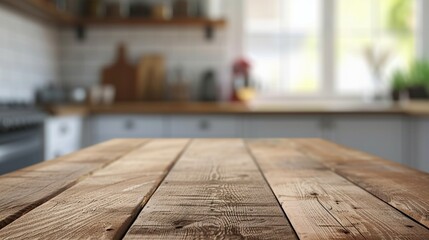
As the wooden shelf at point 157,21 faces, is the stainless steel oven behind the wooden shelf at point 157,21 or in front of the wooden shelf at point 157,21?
in front

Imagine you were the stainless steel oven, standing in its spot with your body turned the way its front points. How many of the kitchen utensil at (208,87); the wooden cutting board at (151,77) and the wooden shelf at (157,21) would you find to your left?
3

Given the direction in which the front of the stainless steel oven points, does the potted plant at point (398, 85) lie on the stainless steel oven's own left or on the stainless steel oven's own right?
on the stainless steel oven's own left

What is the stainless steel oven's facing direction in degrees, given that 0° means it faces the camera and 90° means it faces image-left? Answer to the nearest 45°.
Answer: approximately 315°

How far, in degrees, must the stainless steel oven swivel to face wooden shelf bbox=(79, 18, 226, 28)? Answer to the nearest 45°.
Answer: approximately 90° to its left

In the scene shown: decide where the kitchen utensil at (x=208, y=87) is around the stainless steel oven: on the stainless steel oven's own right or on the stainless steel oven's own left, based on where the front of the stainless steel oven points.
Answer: on the stainless steel oven's own left

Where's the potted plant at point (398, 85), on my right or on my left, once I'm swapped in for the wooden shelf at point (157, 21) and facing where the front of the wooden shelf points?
on my left

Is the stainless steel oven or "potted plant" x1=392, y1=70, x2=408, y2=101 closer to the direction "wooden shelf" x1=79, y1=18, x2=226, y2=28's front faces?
the stainless steel oven

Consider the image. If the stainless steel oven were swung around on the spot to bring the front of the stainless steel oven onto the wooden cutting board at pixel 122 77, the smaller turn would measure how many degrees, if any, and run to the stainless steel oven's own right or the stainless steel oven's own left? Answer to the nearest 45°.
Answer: approximately 90° to the stainless steel oven's own left

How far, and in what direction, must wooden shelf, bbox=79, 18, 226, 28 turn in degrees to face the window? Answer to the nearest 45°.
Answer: approximately 90° to its left

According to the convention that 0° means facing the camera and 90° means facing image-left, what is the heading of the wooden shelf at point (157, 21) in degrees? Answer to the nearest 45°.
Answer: approximately 0°

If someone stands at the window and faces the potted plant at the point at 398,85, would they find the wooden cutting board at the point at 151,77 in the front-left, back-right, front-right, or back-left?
back-right

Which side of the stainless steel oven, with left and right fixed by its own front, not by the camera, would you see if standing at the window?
left
